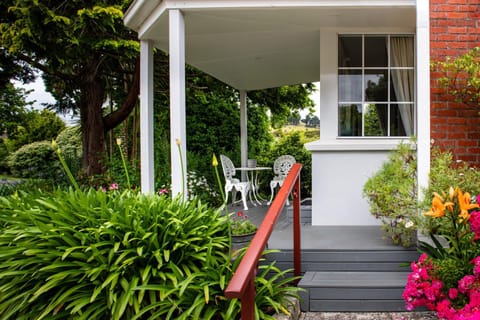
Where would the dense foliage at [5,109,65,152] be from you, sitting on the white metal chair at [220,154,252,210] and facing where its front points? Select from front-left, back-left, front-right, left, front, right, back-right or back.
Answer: back

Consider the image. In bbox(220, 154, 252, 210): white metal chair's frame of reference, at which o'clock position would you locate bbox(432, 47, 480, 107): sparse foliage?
The sparse foliage is roughly at 12 o'clock from the white metal chair.

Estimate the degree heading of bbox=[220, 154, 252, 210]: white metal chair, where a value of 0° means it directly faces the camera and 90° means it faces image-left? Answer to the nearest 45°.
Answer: approximately 315°

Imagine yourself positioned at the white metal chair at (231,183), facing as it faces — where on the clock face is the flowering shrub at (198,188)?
The flowering shrub is roughly at 5 o'clock from the white metal chair.

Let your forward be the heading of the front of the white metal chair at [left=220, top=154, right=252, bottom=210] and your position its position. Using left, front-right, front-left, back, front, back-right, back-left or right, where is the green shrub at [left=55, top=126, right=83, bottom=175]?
back

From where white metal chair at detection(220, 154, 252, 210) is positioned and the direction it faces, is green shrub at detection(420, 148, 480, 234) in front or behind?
in front

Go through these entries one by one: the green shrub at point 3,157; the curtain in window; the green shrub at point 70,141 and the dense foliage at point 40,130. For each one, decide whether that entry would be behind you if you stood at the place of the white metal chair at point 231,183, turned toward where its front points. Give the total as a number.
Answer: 3

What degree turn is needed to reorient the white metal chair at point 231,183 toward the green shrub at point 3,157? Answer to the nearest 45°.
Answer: approximately 180°

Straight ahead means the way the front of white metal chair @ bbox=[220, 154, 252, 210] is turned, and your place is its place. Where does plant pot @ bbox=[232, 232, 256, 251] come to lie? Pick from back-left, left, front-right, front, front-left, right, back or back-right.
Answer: front-right

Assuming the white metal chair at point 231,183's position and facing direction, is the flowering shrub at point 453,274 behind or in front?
in front

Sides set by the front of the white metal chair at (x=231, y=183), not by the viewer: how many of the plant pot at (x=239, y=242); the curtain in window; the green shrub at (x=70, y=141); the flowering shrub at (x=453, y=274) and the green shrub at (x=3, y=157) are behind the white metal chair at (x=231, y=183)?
2

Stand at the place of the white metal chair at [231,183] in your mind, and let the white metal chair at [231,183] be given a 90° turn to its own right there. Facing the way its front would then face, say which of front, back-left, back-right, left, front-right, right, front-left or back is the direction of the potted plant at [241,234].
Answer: front-left
